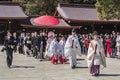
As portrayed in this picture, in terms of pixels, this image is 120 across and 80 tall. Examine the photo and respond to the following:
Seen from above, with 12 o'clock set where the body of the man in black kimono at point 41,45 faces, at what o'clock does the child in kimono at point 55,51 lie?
The child in kimono is roughly at 11 o'clock from the man in black kimono.

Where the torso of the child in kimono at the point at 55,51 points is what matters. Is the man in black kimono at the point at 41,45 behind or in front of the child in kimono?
behind

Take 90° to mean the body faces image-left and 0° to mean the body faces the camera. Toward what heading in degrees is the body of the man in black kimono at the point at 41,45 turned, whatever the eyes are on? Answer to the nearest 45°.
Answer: approximately 0°

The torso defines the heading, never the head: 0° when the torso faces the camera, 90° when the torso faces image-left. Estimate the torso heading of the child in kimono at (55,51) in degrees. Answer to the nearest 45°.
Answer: approximately 0°
